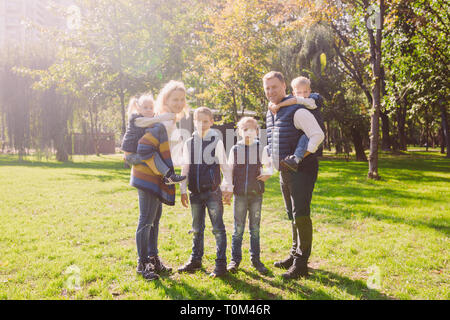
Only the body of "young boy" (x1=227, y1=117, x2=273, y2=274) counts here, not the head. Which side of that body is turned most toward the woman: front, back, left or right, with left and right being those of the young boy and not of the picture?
right

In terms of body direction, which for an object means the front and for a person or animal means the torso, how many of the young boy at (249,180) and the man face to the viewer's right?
0

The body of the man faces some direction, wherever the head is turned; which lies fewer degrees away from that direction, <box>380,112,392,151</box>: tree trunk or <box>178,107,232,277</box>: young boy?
the young boy

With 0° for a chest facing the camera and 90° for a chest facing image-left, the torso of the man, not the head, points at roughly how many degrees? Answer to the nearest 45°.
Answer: approximately 45°

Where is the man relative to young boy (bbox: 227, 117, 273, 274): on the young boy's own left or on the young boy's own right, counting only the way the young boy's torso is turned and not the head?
on the young boy's own left

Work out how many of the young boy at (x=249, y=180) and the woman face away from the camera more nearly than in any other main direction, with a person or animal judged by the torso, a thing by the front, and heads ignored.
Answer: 0

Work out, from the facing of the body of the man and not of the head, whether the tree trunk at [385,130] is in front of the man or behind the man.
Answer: behind

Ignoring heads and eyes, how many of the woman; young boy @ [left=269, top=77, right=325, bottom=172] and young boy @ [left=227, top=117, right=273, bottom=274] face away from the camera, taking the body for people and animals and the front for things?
0

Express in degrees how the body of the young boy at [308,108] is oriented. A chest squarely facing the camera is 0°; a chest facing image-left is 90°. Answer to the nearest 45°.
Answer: approximately 45°

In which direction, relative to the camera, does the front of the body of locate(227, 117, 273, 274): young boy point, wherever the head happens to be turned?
toward the camera

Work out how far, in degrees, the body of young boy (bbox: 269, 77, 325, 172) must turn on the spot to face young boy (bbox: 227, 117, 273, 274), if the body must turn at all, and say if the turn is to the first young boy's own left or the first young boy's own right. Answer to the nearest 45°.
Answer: approximately 90° to the first young boy's own right
